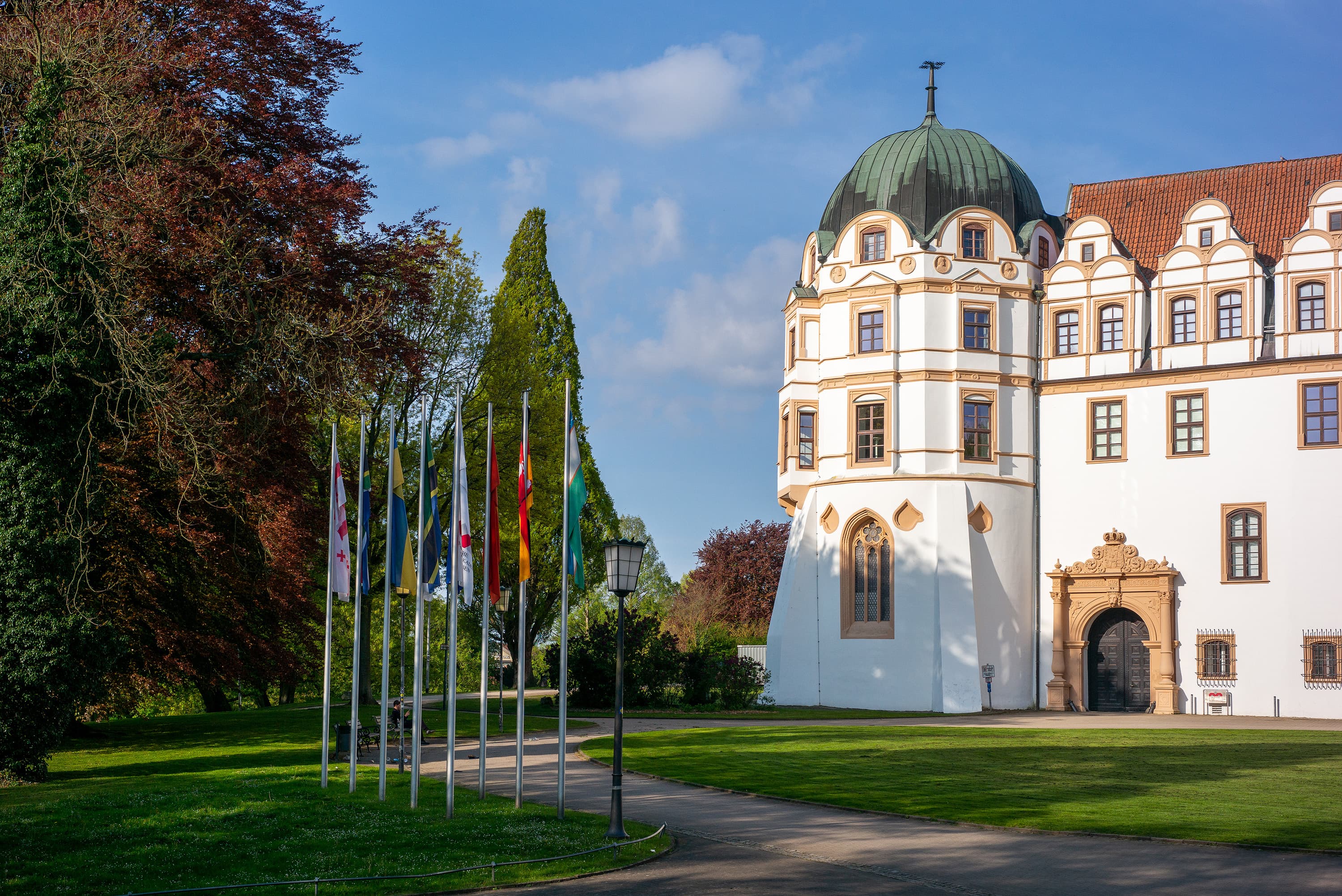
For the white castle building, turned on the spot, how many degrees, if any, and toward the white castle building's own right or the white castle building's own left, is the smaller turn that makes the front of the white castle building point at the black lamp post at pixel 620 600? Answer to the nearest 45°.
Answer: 0° — it already faces it

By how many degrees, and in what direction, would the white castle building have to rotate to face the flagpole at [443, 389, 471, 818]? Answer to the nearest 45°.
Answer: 0° — it already faces it

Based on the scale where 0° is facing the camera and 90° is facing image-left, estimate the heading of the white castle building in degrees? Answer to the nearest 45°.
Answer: approximately 0°
